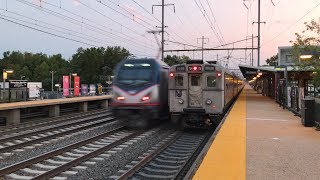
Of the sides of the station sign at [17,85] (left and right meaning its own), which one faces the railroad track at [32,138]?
front

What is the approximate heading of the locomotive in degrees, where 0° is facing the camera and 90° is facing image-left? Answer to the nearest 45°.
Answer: approximately 0°

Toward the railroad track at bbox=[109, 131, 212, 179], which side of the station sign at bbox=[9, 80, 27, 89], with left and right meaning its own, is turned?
front

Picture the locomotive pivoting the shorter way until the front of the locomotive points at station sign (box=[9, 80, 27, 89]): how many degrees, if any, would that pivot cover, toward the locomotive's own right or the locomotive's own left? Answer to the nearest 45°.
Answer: approximately 135° to the locomotive's own right

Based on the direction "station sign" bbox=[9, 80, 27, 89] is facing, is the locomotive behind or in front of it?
in front

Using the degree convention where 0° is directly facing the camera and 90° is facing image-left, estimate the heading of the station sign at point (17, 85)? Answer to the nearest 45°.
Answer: approximately 0°

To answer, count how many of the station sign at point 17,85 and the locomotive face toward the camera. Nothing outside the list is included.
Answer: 2
